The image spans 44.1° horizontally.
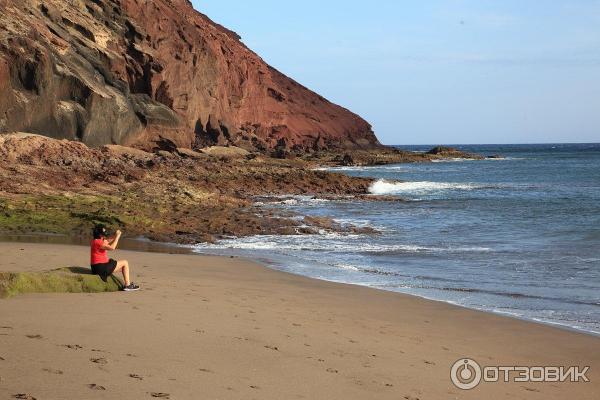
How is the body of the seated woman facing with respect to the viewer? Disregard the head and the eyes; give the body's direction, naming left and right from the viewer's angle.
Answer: facing to the right of the viewer

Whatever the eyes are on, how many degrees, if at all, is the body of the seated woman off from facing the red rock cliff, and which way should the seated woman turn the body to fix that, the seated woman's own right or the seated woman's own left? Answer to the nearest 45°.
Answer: approximately 90° to the seated woman's own left
